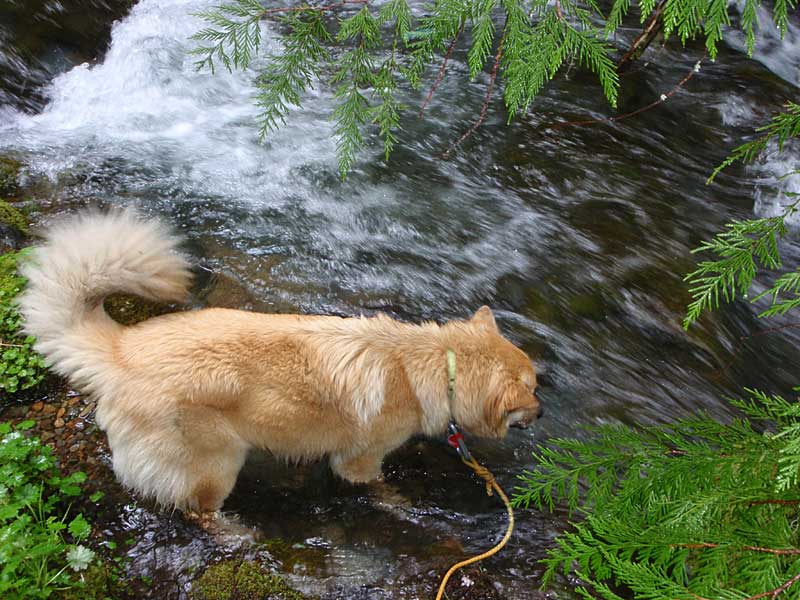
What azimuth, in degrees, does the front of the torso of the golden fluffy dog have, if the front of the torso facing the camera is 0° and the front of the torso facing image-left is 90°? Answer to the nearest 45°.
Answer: approximately 270°

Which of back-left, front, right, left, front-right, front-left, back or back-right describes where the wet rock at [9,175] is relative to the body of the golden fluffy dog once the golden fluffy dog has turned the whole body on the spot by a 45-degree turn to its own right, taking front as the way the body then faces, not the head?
back

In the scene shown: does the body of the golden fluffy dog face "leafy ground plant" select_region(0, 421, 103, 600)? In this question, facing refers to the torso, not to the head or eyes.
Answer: no

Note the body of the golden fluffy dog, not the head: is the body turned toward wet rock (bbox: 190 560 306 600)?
no

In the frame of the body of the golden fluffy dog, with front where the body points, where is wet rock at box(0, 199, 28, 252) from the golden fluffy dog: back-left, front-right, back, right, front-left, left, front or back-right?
back-left

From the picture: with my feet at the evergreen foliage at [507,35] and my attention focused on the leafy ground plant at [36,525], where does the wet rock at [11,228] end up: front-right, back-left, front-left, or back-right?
front-right

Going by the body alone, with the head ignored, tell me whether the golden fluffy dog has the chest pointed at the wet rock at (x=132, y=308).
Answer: no
